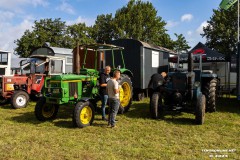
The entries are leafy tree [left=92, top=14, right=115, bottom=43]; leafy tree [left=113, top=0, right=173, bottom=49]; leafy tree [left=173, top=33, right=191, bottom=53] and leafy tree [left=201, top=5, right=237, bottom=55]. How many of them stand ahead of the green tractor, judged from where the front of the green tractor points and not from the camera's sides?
0

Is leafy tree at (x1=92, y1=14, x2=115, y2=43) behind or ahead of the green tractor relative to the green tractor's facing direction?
behind

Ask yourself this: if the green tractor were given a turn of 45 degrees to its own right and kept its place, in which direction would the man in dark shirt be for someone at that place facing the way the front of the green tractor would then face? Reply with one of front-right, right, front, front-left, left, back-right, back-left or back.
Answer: back

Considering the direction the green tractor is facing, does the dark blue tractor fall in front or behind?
behind

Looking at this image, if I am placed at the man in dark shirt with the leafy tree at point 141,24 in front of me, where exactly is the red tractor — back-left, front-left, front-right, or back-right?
front-left

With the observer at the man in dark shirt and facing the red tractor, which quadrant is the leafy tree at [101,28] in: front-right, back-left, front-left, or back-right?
front-right

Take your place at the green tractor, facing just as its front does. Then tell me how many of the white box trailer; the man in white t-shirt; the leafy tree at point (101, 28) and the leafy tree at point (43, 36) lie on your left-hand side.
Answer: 1

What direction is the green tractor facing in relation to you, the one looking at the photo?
facing the viewer and to the left of the viewer

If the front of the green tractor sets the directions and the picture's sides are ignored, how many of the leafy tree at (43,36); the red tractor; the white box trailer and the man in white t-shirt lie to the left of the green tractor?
1

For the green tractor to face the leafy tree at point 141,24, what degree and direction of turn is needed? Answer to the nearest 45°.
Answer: approximately 135° to its right

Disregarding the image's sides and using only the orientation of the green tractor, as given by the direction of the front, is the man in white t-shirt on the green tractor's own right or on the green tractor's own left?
on the green tractor's own left

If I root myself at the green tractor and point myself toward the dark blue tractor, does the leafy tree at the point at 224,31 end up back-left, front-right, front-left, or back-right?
front-left

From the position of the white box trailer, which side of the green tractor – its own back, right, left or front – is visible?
right

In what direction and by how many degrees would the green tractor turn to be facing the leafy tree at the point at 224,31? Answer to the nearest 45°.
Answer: approximately 180°
